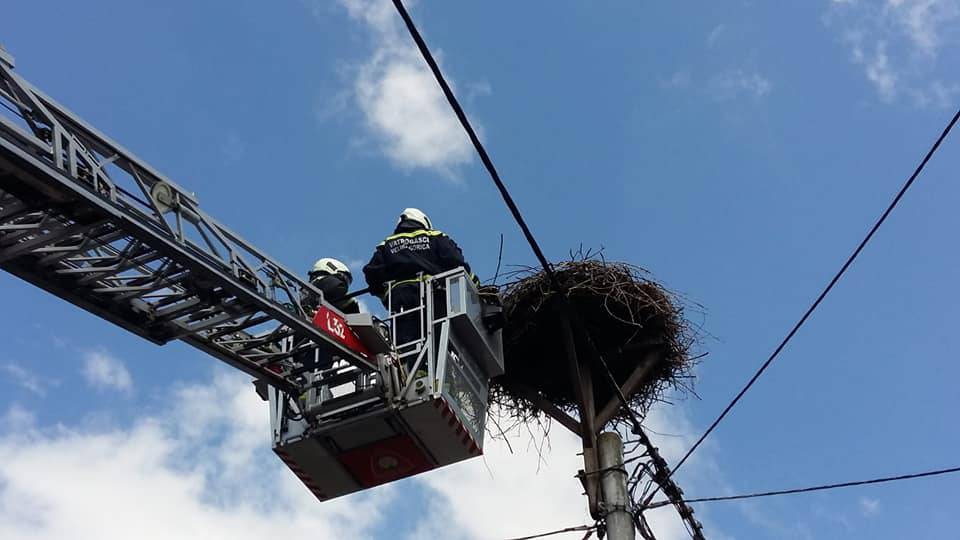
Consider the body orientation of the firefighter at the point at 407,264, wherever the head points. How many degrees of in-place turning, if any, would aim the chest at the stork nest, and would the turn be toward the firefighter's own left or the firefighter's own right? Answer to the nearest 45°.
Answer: approximately 45° to the firefighter's own right

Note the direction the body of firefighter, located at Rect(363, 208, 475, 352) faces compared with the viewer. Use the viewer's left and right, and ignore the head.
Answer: facing away from the viewer
